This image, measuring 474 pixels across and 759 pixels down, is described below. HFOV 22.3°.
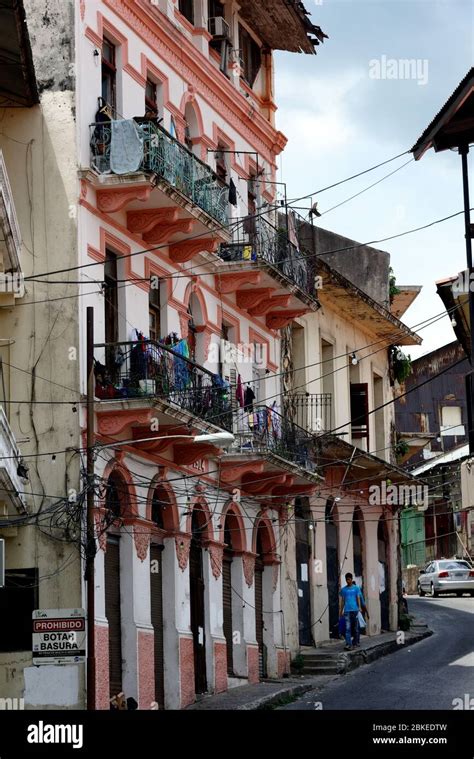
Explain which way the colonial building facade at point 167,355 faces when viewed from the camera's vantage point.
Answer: facing the viewer and to the right of the viewer

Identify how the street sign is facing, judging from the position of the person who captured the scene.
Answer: facing the viewer

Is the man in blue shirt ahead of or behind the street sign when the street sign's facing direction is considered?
behind

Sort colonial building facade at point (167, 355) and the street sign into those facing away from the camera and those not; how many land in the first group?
0

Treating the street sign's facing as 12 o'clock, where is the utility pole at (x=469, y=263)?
The utility pole is roughly at 10 o'clock from the street sign.
